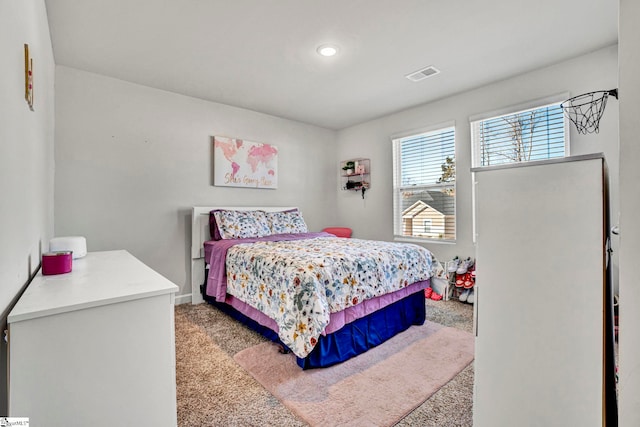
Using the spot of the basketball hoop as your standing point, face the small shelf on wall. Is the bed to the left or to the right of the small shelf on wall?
left

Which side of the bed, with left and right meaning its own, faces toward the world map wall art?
back

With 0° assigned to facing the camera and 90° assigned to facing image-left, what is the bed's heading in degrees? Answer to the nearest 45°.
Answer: approximately 315°

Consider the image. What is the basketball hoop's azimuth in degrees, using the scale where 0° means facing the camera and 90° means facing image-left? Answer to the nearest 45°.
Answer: approximately 90°

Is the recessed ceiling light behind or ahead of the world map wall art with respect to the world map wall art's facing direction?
ahead

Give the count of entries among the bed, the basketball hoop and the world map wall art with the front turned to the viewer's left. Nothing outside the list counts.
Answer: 1

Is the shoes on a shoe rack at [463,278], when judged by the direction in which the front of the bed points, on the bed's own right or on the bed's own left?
on the bed's own left

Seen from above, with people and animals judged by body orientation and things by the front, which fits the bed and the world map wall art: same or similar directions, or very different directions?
same or similar directions

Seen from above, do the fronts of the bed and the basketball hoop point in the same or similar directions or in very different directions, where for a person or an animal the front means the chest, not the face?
very different directions

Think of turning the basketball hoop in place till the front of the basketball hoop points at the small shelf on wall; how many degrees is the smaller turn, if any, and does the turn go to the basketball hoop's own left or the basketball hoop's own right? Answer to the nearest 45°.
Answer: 0° — it already faces it

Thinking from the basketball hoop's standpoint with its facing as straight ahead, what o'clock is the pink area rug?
The pink area rug is roughly at 10 o'clock from the basketball hoop.

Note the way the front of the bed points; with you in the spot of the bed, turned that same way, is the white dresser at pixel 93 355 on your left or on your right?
on your right

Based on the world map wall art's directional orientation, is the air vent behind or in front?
in front

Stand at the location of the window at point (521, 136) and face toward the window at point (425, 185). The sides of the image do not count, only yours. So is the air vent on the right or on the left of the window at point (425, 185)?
left

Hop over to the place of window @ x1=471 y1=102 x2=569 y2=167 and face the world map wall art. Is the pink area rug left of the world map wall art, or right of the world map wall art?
left

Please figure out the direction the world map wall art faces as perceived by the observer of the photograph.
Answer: facing the viewer and to the right of the viewer

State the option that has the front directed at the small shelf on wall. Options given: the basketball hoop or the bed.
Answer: the basketball hoop

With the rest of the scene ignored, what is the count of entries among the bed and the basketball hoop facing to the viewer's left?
1
